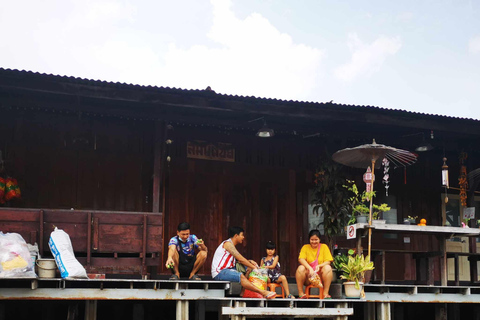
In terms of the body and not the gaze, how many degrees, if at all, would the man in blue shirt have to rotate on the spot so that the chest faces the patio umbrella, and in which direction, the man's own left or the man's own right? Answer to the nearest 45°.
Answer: approximately 90° to the man's own left

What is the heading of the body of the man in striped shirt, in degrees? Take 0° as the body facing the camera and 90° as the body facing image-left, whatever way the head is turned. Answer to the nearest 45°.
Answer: approximately 270°

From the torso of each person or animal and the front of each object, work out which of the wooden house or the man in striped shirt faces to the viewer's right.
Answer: the man in striped shirt

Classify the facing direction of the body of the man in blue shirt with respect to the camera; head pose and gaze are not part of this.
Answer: toward the camera

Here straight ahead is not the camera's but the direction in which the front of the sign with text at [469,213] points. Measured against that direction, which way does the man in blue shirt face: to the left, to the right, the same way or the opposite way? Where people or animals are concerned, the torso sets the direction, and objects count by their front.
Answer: the same way

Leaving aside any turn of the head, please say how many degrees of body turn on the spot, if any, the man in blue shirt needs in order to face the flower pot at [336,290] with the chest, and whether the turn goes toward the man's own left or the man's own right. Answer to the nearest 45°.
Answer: approximately 90° to the man's own left

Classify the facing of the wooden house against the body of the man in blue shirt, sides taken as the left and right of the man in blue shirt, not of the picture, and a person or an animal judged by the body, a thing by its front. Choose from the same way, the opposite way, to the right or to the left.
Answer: the same way

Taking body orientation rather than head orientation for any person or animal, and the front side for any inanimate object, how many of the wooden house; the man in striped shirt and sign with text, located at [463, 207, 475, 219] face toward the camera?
2

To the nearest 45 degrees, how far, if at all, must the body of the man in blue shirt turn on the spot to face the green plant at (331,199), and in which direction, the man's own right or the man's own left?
approximately 135° to the man's own left

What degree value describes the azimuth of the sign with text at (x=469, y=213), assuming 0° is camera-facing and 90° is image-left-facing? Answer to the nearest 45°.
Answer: approximately 0°

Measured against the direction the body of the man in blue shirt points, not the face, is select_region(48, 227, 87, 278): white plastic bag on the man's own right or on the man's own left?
on the man's own right

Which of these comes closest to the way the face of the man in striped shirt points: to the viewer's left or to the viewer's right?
to the viewer's right

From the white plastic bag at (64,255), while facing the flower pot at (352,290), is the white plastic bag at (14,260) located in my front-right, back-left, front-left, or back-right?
back-right

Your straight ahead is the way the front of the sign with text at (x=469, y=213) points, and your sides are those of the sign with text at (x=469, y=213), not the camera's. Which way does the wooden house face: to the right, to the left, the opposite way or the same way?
the same way

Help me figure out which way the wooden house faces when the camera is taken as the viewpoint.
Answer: facing the viewer
